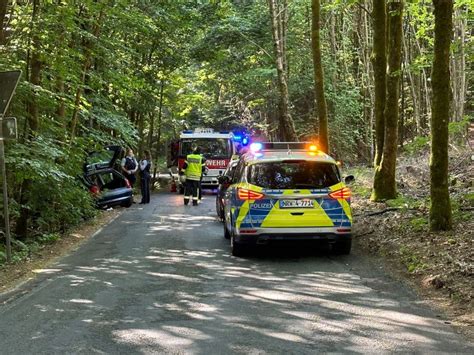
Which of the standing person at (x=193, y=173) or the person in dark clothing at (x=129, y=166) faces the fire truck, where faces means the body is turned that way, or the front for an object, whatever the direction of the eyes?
the standing person

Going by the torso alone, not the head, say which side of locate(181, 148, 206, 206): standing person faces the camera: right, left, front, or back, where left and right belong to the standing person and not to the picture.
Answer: back

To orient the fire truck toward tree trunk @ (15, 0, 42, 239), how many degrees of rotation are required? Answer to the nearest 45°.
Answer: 0° — it already faces it

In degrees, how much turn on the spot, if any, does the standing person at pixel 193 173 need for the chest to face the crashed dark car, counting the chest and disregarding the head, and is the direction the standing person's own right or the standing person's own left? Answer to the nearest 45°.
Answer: approximately 90° to the standing person's own left

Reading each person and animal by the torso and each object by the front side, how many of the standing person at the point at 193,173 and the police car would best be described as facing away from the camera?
2

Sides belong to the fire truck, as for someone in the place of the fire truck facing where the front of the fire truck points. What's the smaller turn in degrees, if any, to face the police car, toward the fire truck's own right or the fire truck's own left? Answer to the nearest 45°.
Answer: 0° — it already faces it

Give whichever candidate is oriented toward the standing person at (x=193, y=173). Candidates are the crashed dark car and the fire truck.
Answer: the fire truck

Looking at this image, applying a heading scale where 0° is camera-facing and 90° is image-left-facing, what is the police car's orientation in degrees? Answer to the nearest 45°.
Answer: approximately 180°

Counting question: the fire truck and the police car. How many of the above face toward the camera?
1

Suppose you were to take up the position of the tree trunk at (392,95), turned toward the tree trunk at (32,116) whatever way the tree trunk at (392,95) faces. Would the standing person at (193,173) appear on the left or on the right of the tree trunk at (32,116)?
right

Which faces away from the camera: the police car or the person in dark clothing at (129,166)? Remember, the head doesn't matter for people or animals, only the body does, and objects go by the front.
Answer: the police car

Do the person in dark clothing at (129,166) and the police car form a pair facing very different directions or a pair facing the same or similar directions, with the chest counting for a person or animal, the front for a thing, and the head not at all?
very different directions

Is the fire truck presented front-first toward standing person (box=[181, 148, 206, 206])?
yes
